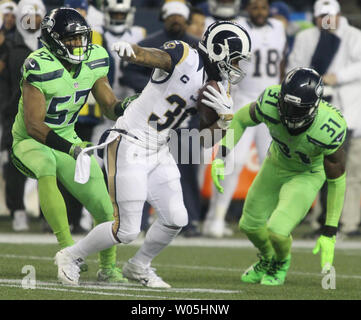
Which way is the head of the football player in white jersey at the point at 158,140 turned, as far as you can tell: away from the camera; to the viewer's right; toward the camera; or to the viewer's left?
to the viewer's right

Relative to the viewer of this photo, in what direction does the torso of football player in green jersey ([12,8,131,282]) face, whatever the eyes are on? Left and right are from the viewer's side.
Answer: facing the viewer and to the right of the viewer

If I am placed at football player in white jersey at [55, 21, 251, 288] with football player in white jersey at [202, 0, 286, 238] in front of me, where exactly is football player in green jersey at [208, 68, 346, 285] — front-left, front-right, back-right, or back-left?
front-right

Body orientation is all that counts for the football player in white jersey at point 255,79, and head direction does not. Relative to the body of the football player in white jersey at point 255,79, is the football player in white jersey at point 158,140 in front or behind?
in front

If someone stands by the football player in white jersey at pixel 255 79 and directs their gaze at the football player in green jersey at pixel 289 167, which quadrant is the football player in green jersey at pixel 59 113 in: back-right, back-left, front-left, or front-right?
front-right

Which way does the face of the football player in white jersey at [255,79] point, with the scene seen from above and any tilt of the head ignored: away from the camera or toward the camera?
toward the camera

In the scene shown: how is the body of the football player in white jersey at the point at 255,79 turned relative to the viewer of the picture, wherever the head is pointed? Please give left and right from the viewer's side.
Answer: facing the viewer

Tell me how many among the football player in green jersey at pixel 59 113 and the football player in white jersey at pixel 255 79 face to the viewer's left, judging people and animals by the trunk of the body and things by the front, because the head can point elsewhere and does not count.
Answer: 0

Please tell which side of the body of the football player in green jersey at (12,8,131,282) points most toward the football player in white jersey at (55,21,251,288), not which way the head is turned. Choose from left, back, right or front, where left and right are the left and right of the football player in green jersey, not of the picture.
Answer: front

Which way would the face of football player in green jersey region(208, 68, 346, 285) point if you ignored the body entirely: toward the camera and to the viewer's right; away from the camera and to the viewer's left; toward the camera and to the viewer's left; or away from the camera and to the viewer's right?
toward the camera and to the viewer's left

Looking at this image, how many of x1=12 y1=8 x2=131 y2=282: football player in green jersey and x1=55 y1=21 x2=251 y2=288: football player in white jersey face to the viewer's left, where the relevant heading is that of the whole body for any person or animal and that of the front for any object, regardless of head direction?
0

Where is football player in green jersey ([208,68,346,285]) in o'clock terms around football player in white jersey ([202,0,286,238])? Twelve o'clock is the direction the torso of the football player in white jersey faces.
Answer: The football player in green jersey is roughly at 12 o'clock from the football player in white jersey.

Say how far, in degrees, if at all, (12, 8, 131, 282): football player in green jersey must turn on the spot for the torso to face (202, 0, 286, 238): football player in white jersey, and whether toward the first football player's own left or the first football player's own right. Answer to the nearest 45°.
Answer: approximately 90° to the first football player's own left

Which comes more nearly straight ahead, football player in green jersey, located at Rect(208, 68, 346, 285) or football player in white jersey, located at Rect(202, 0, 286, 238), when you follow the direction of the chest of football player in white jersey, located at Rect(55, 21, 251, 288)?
the football player in green jersey

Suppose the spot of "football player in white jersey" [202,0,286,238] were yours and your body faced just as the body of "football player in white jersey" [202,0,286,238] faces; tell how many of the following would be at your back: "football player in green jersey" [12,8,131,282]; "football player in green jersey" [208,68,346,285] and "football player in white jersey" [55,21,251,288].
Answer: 0

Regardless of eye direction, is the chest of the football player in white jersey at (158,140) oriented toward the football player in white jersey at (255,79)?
no
